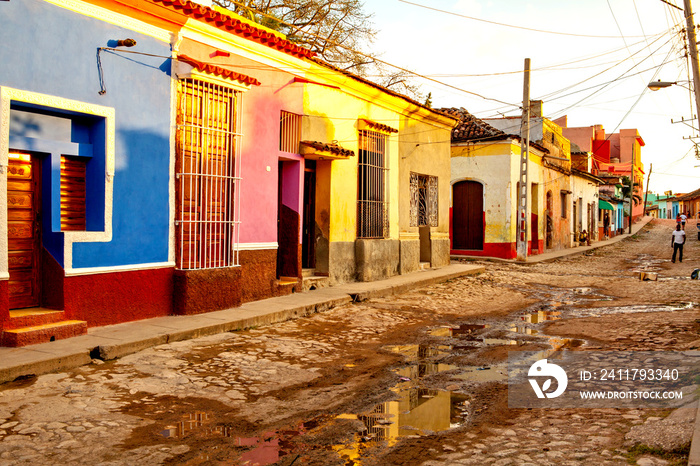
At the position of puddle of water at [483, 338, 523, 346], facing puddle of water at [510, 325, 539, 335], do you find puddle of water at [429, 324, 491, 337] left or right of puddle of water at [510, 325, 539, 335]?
left

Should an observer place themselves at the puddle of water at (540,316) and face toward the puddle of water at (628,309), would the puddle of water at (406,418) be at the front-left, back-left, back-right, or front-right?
back-right

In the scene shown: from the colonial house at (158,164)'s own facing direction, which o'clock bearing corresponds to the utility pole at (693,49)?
The utility pole is roughly at 10 o'clock from the colonial house.

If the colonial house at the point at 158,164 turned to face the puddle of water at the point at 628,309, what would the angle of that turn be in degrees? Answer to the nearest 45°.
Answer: approximately 45° to its left

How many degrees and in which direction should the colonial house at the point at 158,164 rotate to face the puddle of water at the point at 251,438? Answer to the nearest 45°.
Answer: approximately 45° to its right

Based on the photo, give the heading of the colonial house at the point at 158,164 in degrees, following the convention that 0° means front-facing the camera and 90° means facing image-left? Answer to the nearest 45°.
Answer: approximately 315°

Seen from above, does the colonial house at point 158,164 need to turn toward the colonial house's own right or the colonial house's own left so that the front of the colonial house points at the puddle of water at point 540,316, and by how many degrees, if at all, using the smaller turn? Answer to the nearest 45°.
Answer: approximately 45° to the colonial house's own left

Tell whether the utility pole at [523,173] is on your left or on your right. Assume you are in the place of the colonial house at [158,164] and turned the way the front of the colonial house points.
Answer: on your left

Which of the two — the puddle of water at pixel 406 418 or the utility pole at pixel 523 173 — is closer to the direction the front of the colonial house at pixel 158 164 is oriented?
the puddle of water

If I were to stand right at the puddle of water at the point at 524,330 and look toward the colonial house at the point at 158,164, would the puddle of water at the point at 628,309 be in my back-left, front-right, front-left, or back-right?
back-right
